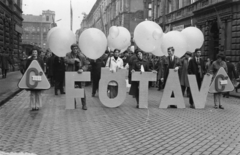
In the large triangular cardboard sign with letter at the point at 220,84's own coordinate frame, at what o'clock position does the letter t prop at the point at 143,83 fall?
The letter t prop is roughly at 2 o'clock from the large triangular cardboard sign with letter.

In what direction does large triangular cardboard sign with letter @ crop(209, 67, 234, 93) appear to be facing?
toward the camera

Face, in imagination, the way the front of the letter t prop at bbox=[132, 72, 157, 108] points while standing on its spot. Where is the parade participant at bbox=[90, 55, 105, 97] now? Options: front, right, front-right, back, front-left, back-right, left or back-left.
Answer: back-right

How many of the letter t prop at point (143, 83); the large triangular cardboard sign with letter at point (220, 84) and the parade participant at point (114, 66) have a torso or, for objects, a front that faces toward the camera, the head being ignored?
3

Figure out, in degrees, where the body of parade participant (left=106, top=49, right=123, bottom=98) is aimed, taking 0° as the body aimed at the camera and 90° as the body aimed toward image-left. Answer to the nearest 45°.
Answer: approximately 0°

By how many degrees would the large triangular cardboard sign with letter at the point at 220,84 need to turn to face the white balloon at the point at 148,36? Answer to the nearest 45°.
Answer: approximately 90° to its right

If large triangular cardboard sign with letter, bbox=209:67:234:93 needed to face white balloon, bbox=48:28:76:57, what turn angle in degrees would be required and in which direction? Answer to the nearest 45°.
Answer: approximately 90° to its right

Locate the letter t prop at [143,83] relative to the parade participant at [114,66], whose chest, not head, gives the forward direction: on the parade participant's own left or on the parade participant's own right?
on the parade participant's own left

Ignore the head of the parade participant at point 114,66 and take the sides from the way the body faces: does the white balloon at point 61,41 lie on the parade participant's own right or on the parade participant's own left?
on the parade participant's own right

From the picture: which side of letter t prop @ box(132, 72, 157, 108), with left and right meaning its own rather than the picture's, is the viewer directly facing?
front

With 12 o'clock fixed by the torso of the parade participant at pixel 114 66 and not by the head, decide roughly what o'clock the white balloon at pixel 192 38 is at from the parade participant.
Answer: The white balloon is roughly at 8 o'clock from the parade participant.

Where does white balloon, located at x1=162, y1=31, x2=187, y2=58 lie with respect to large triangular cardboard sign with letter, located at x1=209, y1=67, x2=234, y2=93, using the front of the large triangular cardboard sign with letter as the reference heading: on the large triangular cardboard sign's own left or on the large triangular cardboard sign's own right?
on the large triangular cardboard sign's own right

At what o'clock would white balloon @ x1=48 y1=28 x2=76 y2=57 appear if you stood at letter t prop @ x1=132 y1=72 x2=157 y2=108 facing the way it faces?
The white balloon is roughly at 3 o'clock from the letter t prop.
